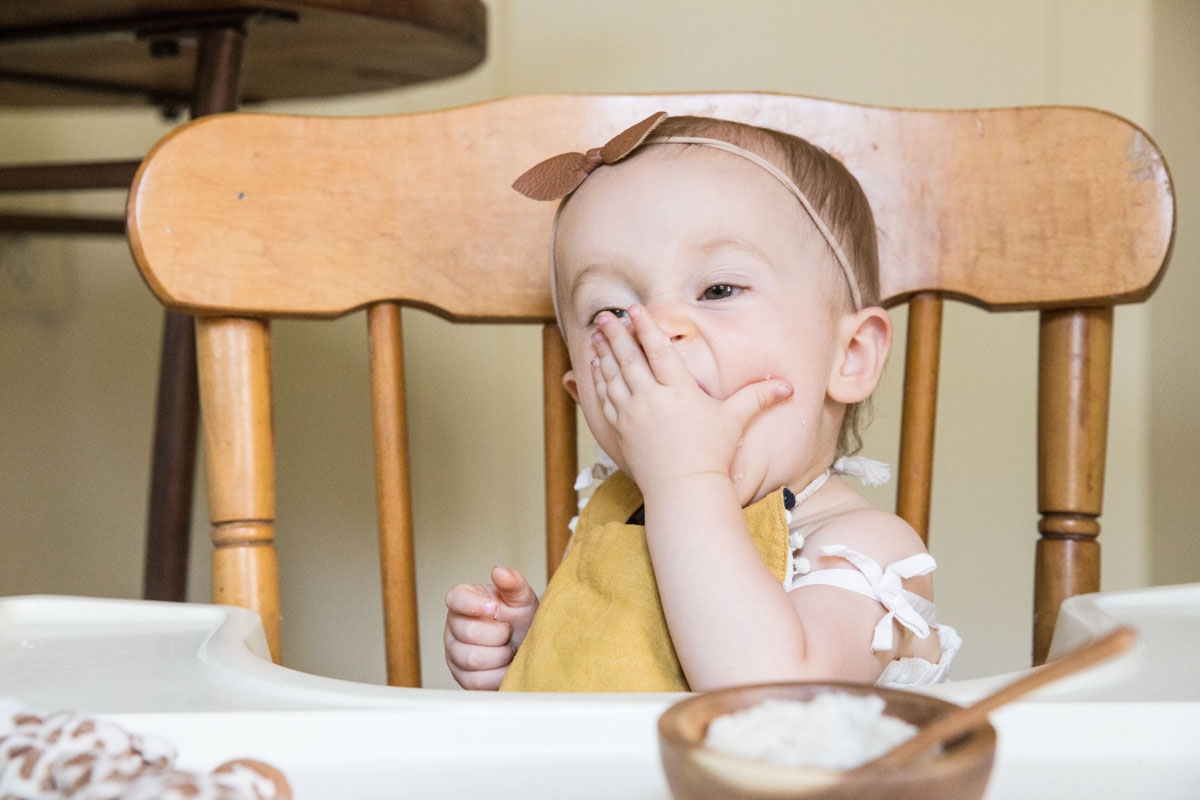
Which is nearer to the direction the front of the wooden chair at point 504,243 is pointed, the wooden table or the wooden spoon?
the wooden spoon

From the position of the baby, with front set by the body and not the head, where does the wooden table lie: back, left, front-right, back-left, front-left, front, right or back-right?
right

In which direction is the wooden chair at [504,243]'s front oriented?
toward the camera

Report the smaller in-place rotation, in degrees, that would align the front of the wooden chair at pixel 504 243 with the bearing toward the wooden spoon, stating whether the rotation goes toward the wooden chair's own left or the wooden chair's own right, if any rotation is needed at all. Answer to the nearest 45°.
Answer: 0° — it already faces it

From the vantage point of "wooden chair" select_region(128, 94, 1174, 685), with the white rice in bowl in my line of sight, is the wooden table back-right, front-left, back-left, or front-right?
back-right

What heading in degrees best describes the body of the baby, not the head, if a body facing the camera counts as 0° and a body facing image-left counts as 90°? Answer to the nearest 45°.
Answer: approximately 45°

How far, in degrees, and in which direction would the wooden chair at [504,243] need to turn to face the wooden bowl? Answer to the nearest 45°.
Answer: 0° — it already faces it

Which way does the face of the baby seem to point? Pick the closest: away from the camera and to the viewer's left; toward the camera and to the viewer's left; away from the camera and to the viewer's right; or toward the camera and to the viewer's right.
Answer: toward the camera and to the viewer's left

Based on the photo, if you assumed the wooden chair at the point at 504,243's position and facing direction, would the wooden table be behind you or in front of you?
behind

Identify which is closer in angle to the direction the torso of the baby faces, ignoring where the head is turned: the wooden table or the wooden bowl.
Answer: the wooden bowl
